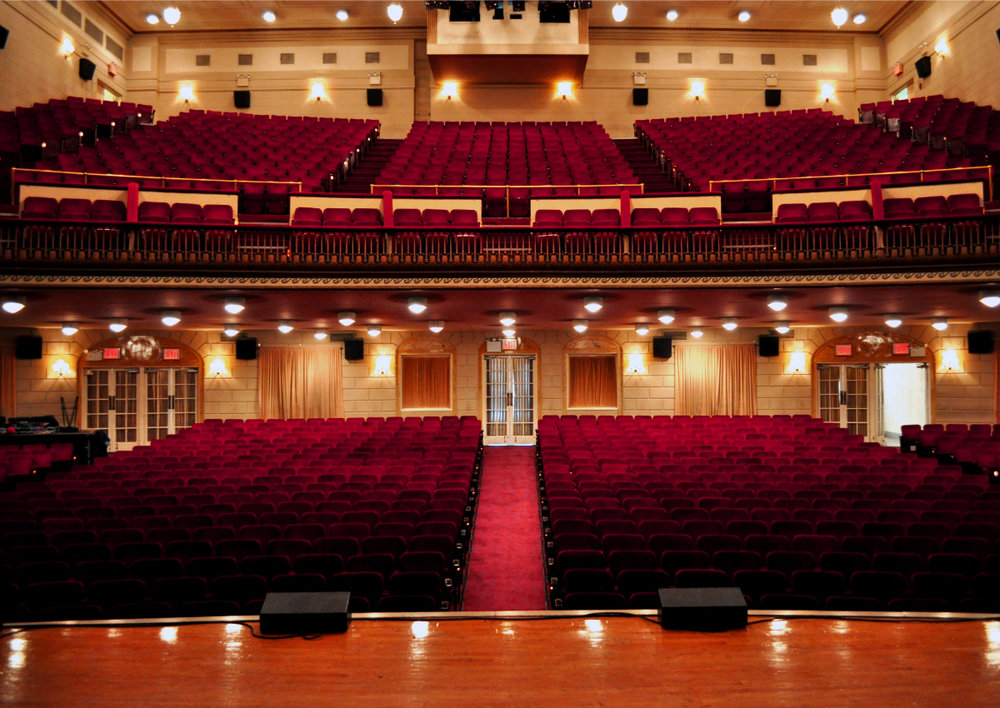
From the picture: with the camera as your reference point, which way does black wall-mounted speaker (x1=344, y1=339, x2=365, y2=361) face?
facing the viewer

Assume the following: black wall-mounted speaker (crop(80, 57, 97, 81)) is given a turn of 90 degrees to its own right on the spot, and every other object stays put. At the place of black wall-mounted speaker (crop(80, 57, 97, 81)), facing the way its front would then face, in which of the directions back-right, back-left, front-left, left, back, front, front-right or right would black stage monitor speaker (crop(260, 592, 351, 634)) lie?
front

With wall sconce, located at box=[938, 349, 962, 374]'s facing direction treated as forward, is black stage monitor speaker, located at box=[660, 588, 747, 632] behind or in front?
in front

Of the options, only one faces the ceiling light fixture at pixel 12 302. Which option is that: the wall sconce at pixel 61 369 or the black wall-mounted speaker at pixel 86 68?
the wall sconce

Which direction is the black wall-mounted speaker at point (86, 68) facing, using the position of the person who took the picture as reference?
facing to the right of the viewer

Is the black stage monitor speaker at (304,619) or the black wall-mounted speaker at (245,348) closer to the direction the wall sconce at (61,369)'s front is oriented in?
the black stage monitor speaker

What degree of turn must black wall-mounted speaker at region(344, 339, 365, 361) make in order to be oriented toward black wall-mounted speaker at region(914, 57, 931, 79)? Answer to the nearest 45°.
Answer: approximately 90° to its left

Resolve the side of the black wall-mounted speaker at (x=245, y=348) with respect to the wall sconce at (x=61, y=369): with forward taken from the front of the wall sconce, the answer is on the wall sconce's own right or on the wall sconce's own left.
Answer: on the wall sconce's own left

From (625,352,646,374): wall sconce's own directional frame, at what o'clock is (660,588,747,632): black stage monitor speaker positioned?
The black stage monitor speaker is roughly at 12 o'clock from the wall sconce.

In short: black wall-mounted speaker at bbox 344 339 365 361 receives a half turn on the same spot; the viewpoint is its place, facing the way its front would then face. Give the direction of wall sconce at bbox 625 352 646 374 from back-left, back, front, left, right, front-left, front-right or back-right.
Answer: right

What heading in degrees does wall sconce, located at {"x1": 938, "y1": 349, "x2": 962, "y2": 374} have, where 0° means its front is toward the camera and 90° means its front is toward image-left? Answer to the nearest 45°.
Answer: approximately 0°
